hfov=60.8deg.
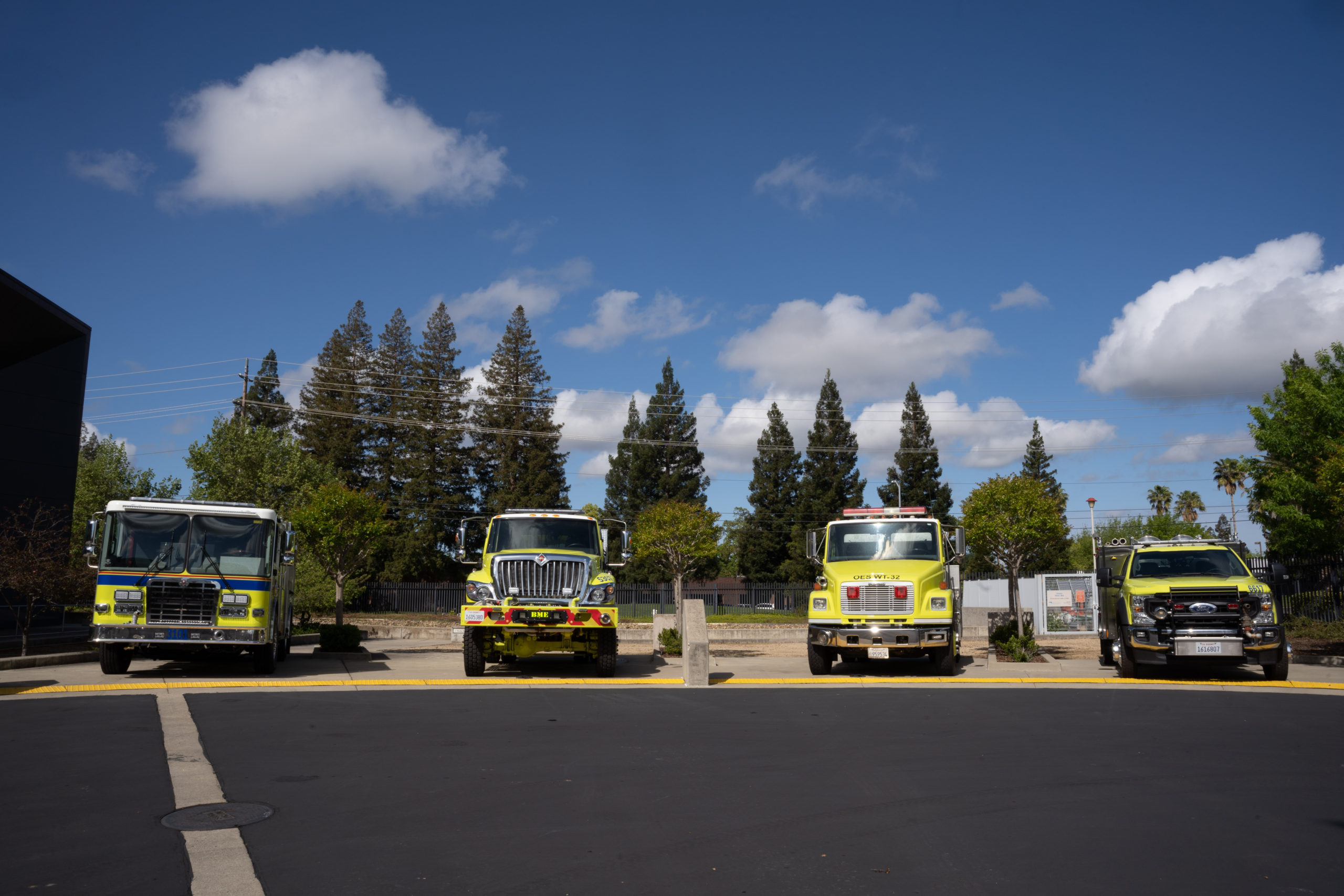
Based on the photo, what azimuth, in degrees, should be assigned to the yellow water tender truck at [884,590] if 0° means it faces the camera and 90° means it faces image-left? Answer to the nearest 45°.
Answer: approximately 0°

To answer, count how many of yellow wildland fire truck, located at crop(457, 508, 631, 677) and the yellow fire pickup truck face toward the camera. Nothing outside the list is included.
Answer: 2

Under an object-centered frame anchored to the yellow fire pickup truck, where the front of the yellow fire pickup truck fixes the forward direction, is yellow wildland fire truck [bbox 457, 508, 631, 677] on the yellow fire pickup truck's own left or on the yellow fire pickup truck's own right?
on the yellow fire pickup truck's own right

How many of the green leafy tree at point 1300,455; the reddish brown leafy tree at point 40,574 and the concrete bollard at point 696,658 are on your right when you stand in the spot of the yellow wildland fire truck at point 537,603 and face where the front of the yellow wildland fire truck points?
1

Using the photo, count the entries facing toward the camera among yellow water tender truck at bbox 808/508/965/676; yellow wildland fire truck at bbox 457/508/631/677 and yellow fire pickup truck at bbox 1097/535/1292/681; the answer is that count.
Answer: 3

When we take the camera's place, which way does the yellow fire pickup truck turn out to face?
facing the viewer

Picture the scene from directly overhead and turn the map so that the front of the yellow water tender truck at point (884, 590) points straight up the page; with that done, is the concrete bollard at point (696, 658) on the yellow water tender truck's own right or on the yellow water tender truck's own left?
on the yellow water tender truck's own right

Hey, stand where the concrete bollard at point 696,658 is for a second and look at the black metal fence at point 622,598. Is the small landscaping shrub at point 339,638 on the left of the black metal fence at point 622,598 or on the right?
left

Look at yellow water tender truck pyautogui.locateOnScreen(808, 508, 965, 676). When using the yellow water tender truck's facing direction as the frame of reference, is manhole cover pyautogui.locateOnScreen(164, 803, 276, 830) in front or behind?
in front

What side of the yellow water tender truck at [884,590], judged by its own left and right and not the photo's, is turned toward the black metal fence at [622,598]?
back

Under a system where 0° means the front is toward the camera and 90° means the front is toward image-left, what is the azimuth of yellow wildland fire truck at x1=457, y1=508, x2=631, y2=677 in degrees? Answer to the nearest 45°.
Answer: approximately 0°
